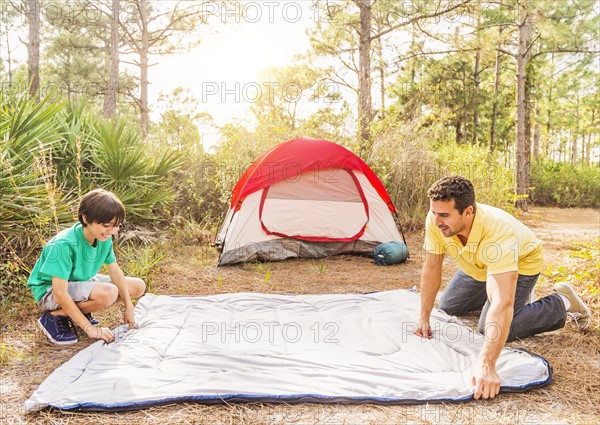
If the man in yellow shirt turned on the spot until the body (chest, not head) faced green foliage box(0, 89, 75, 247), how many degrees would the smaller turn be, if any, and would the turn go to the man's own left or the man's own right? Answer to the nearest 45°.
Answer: approximately 45° to the man's own right

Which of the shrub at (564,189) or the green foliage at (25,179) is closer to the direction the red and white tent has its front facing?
the green foliage

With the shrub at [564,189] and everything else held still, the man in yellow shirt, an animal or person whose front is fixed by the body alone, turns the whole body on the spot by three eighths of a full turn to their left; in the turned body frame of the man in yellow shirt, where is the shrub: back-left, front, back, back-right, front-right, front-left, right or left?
left

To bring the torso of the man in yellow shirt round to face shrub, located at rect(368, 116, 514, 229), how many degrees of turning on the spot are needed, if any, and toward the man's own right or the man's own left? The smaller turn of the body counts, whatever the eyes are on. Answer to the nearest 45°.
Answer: approximately 135° to the man's own right

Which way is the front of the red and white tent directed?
toward the camera

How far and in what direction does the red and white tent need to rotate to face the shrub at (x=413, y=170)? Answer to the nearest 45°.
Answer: approximately 135° to its left

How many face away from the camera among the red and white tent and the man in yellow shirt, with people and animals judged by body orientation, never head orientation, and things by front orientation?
0

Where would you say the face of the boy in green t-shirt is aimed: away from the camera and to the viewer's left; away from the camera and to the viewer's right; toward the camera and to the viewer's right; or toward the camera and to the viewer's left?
toward the camera and to the viewer's right

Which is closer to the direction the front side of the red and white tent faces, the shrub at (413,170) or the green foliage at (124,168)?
the green foliage

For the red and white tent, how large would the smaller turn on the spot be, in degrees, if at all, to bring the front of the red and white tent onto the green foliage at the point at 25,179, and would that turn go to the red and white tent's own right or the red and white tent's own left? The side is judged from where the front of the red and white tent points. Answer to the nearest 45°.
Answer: approximately 45° to the red and white tent's own right

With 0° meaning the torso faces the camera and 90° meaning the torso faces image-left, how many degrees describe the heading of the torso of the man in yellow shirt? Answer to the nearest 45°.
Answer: approximately 45°

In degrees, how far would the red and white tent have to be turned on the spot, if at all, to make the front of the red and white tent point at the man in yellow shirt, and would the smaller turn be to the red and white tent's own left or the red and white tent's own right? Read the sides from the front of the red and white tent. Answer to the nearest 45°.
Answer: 0° — it already faces them

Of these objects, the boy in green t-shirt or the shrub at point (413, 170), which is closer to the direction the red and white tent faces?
the boy in green t-shirt

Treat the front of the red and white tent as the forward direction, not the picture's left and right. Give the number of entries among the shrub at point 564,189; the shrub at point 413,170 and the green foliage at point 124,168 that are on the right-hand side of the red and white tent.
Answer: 1

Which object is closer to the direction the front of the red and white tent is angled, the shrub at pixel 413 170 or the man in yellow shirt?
the man in yellow shirt

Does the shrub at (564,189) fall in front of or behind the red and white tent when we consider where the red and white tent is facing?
behind
